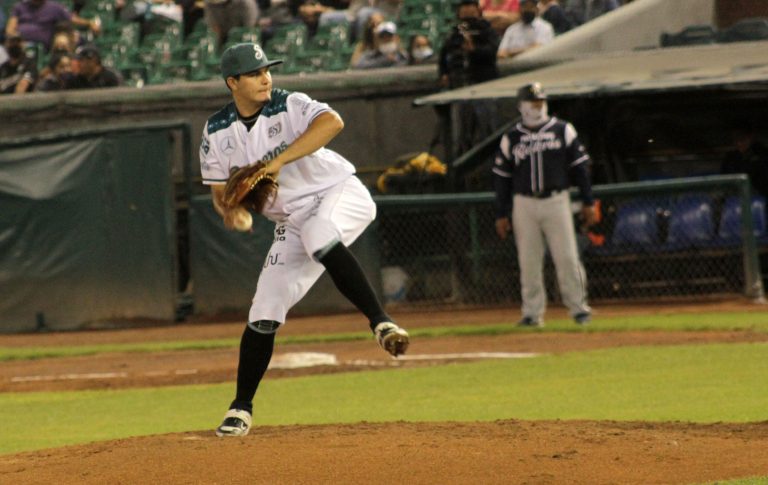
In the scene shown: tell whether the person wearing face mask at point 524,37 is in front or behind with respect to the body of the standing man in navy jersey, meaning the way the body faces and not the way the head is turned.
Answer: behind

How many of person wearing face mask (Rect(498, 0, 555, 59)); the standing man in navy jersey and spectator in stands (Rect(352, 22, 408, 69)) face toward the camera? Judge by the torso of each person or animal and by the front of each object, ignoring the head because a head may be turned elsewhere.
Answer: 3

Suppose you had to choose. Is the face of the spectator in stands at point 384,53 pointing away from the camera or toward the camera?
toward the camera

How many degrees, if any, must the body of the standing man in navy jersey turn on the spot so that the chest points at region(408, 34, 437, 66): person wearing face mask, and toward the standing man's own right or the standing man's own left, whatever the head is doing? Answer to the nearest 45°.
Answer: approximately 180°

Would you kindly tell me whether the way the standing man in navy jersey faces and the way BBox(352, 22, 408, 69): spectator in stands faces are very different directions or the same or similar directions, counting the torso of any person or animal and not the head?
same or similar directions

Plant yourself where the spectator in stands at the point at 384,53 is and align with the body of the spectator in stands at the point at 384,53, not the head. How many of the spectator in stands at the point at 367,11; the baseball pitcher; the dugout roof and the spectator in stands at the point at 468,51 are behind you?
1

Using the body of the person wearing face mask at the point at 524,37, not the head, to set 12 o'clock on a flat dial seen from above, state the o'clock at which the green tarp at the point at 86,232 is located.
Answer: The green tarp is roughly at 2 o'clock from the person wearing face mask.

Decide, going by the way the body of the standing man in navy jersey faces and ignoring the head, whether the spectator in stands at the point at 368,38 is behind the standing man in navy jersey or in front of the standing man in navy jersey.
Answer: behind

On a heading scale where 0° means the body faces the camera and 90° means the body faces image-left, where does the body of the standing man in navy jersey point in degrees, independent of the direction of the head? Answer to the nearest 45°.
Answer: approximately 0°

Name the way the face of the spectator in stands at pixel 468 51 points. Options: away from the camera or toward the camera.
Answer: toward the camera

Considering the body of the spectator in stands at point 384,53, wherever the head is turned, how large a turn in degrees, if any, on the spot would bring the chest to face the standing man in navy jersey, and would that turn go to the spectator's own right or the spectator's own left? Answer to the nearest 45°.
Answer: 0° — they already face them

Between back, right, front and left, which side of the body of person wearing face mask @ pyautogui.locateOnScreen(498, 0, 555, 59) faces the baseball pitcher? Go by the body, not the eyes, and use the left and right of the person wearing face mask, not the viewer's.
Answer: front

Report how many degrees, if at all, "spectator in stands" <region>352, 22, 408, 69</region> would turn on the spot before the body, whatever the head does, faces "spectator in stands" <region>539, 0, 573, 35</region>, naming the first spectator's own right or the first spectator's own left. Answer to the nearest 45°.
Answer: approximately 90° to the first spectator's own left

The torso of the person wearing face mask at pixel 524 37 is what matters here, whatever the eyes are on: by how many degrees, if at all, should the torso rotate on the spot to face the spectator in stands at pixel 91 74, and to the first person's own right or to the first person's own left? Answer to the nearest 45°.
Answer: approximately 90° to the first person's own right

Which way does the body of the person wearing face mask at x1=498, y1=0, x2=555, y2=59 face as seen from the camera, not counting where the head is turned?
toward the camera

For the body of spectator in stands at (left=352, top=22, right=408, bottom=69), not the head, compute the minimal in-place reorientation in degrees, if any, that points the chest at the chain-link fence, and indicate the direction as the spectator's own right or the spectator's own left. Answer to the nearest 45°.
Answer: approximately 45° to the spectator's own left

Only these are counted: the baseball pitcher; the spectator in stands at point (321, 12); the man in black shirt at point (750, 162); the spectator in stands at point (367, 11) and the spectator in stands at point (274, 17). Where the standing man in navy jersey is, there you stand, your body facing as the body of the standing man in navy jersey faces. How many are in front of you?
1

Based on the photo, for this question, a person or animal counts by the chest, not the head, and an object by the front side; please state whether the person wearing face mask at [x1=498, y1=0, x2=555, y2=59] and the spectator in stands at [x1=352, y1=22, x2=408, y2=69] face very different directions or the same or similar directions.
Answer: same or similar directions
